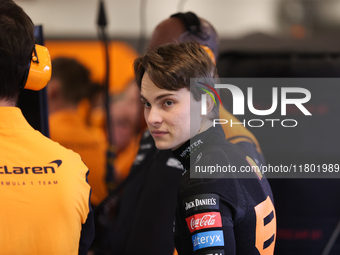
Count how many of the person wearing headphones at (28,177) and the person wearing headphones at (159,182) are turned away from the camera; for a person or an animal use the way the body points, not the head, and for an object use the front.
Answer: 1

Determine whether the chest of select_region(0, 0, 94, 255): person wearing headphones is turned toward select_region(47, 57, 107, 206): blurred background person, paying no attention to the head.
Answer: yes

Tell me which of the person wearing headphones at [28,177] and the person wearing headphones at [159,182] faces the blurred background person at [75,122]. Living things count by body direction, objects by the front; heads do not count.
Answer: the person wearing headphones at [28,177]

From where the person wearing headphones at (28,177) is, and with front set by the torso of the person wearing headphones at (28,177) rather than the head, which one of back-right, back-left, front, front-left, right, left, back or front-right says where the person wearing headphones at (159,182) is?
front-right

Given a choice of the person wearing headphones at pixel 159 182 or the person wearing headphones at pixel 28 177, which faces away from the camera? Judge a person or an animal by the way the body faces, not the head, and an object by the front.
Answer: the person wearing headphones at pixel 28 177

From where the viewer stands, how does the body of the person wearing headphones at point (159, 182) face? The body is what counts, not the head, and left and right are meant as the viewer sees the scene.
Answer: facing the viewer and to the left of the viewer

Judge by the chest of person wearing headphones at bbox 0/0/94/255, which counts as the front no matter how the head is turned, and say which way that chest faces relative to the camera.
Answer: away from the camera
